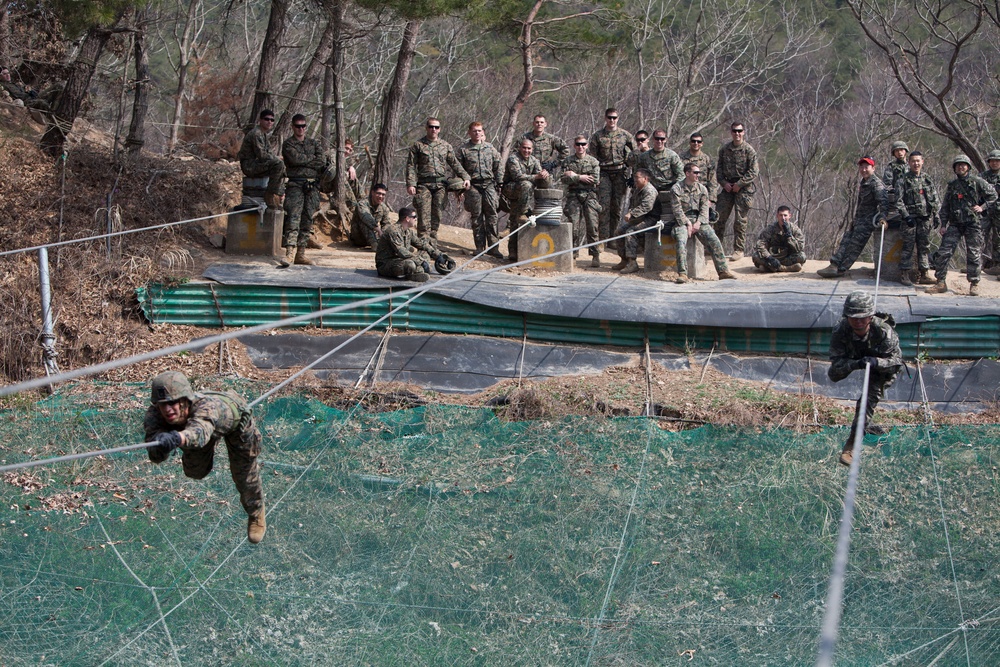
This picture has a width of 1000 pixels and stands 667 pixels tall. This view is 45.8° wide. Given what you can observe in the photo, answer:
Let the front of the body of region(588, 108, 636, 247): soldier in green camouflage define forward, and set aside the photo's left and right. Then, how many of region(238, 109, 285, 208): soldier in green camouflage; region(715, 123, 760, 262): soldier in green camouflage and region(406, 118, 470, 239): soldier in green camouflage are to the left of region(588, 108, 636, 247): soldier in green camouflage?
1

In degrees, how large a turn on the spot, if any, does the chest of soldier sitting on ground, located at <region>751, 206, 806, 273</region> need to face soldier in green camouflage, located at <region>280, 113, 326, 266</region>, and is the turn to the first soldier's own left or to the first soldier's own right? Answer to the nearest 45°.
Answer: approximately 90° to the first soldier's own right

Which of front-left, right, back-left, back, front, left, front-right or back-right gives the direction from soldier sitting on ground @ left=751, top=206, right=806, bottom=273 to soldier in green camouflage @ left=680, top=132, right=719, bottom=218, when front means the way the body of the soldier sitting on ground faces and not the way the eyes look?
right

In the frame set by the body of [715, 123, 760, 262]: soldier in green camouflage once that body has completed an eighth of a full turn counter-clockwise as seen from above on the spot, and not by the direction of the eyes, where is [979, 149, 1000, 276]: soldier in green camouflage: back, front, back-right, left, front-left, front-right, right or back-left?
front-left

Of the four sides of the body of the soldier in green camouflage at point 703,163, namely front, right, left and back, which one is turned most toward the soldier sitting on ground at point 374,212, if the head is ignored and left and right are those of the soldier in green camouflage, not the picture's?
right

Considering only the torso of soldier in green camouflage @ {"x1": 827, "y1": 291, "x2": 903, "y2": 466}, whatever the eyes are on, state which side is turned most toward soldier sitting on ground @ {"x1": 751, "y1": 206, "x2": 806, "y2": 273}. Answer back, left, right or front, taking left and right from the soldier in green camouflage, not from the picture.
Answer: back

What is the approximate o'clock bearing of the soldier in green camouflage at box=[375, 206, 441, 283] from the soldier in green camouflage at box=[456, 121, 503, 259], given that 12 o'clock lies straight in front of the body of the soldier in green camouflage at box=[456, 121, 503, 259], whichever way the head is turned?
the soldier in green camouflage at box=[375, 206, 441, 283] is roughly at 1 o'clock from the soldier in green camouflage at box=[456, 121, 503, 259].
